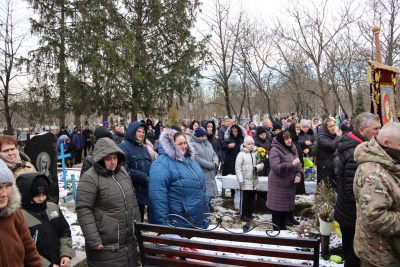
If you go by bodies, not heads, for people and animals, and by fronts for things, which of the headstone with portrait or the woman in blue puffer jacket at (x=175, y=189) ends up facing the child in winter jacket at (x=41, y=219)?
the headstone with portrait

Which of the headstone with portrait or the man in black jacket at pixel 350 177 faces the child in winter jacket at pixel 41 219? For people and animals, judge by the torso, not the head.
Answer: the headstone with portrait

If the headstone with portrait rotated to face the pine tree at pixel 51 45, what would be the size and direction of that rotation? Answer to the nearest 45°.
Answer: approximately 180°

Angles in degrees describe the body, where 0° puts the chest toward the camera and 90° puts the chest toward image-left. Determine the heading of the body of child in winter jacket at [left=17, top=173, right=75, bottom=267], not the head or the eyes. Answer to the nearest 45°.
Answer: approximately 315°

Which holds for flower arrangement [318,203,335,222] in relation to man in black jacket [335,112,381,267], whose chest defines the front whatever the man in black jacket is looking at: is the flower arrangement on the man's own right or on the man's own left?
on the man's own left

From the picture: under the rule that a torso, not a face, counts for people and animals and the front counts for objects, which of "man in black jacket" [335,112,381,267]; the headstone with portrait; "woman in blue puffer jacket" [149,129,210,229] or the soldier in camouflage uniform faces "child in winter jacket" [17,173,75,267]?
the headstone with portrait
